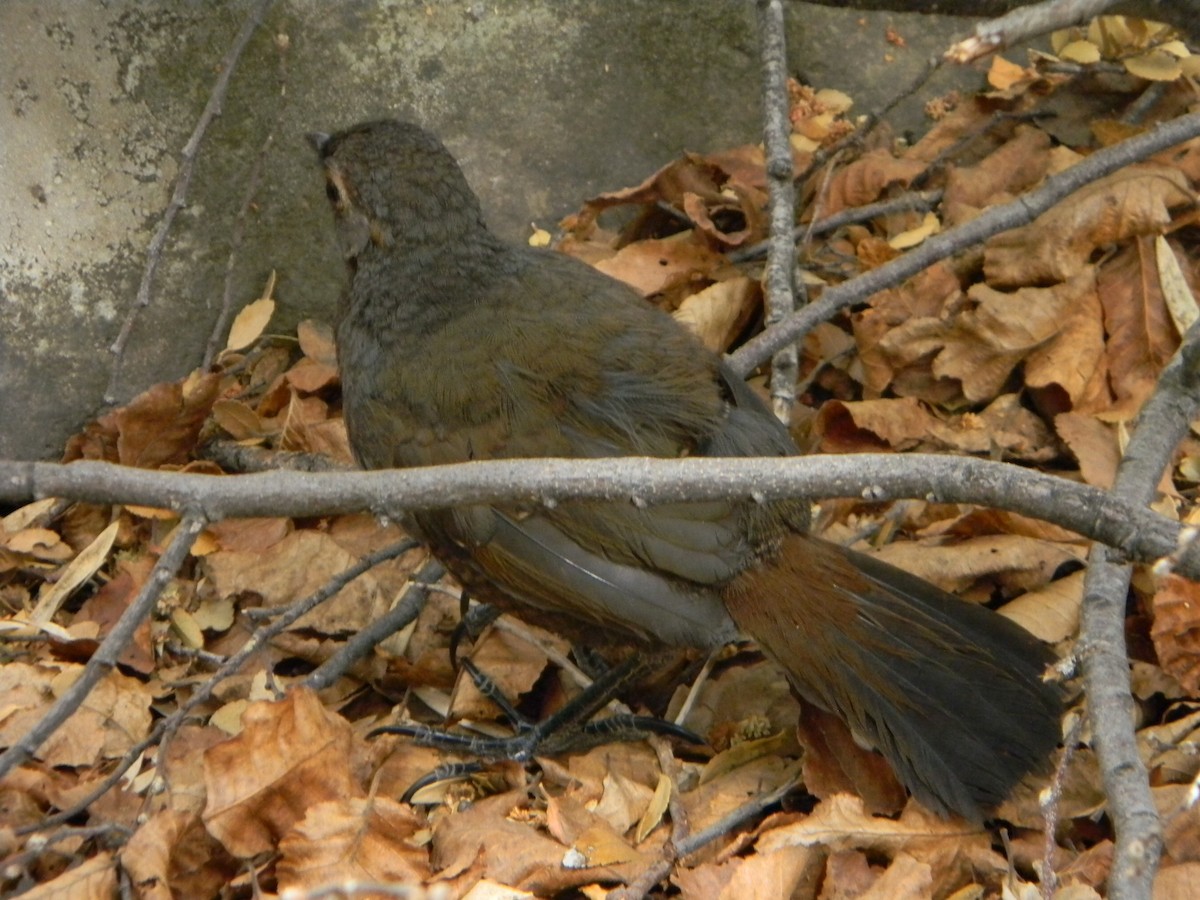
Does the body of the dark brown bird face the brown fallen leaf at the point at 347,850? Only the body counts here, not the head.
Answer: no

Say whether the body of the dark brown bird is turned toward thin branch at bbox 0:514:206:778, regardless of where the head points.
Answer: no

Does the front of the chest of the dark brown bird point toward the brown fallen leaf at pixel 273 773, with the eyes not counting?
no

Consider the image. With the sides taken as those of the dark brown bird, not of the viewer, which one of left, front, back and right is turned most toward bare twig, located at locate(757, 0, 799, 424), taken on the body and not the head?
right

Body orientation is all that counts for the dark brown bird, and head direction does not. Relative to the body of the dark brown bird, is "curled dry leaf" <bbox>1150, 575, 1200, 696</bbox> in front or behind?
behind

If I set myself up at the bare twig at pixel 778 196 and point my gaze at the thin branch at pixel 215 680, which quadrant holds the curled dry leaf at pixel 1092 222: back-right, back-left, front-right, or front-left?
back-left

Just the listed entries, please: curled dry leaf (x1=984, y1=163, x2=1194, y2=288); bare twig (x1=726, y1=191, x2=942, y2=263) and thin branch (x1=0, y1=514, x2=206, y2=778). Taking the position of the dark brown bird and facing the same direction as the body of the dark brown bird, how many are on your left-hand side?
1

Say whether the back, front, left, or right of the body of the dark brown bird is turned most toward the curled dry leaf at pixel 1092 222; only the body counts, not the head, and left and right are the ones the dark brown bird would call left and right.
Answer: right

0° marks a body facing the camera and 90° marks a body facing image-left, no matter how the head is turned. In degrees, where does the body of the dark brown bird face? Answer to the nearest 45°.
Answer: approximately 135°

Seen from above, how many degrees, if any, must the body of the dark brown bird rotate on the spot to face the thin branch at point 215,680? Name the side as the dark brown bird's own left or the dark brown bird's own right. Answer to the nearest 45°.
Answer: approximately 45° to the dark brown bird's own left

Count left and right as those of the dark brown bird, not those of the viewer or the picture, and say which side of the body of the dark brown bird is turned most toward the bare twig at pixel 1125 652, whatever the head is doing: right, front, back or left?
back
